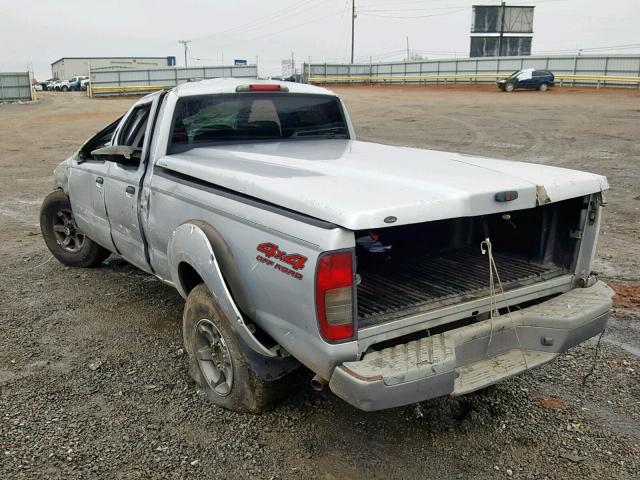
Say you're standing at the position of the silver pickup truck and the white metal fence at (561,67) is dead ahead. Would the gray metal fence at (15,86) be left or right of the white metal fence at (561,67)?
left

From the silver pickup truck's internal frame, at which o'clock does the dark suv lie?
The dark suv is roughly at 2 o'clock from the silver pickup truck.

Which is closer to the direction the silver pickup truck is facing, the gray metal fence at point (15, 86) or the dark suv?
the gray metal fence

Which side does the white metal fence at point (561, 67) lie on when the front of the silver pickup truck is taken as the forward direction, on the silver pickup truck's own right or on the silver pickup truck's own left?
on the silver pickup truck's own right

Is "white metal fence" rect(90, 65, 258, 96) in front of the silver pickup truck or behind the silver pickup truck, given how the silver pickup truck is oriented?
in front

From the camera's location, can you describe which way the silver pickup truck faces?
facing away from the viewer and to the left of the viewer

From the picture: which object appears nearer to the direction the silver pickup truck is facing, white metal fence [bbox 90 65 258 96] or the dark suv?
the white metal fence

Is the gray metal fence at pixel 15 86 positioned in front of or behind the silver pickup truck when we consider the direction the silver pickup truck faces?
in front
